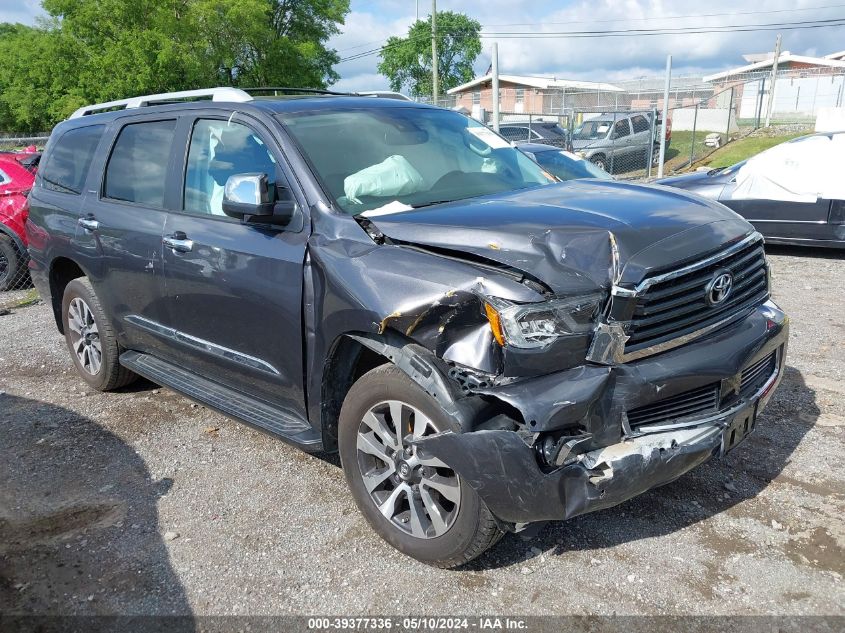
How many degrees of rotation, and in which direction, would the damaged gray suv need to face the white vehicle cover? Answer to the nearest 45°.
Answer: approximately 90° to its left

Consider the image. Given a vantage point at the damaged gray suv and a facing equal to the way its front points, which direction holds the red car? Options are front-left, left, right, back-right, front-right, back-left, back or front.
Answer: back

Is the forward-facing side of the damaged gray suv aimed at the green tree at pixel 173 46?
no

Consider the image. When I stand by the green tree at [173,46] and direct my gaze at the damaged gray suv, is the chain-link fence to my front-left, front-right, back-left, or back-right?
front-left

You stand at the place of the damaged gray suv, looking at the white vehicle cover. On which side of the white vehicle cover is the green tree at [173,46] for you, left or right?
left

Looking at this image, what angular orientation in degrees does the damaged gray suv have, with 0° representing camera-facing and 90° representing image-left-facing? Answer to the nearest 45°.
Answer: approximately 315°

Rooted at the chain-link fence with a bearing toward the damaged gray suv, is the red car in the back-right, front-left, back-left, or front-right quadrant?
front-right

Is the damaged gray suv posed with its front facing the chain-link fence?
no

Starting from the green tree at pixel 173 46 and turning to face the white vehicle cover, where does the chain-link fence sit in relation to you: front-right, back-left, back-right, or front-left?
front-left

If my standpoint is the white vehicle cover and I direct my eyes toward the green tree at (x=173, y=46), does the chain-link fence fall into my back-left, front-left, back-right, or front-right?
front-right
